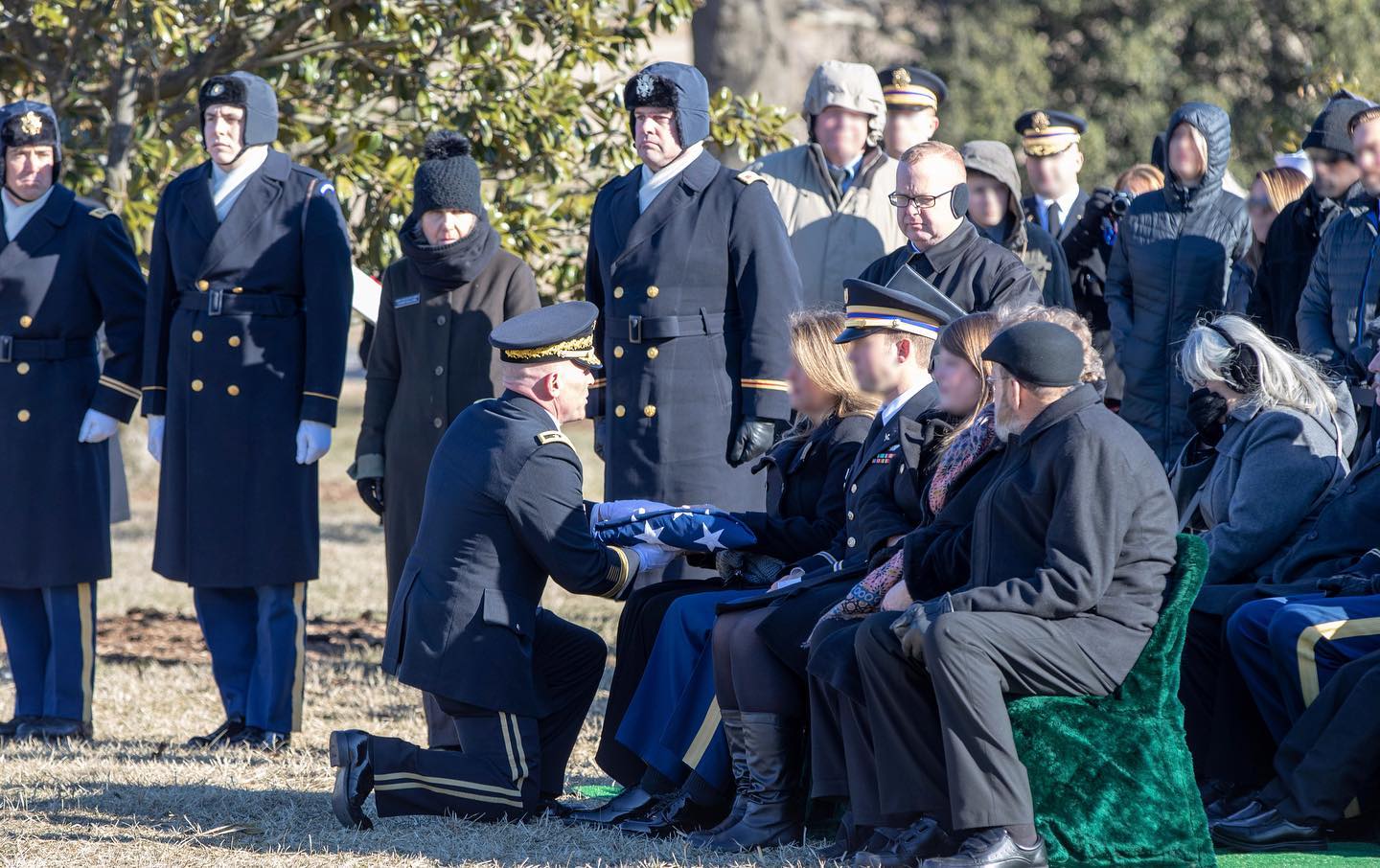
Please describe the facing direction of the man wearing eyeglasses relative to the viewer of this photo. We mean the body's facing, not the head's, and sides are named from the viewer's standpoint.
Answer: facing the viewer and to the left of the viewer

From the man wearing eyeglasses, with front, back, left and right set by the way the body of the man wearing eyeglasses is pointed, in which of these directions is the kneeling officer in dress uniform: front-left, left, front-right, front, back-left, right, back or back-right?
front

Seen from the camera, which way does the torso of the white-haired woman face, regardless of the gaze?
to the viewer's left

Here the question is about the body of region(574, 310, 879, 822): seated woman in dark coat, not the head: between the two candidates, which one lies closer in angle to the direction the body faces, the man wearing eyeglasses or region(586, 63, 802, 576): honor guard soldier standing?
the honor guard soldier standing

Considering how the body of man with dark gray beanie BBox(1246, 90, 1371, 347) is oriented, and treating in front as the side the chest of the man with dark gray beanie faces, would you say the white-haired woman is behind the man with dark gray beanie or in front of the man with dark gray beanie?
in front

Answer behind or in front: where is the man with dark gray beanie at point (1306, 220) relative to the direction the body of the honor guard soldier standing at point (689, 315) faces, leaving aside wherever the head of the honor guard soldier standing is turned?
behind

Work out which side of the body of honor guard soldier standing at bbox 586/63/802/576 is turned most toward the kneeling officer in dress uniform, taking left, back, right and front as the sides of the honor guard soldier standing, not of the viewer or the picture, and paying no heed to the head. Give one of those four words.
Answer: front

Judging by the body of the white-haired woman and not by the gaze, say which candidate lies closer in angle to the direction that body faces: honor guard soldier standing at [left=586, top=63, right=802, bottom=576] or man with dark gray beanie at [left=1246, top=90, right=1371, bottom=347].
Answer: the honor guard soldier standing

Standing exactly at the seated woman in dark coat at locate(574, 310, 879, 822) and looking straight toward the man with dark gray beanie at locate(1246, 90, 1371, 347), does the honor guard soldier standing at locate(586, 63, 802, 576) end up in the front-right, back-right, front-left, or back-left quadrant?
front-left

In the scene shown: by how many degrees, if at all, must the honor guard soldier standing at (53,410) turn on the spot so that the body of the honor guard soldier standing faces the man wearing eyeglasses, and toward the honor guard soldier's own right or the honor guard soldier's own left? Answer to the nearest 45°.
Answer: approximately 90° to the honor guard soldier's own left

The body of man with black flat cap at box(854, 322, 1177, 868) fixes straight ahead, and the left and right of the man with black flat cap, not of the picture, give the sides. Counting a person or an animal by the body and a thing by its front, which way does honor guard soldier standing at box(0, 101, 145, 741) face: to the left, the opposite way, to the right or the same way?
to the left

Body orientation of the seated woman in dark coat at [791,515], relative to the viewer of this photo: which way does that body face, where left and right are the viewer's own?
facing to the left of the viewer

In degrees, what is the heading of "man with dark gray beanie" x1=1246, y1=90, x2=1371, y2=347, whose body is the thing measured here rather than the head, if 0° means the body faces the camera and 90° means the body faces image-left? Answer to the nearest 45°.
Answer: approximately 45°

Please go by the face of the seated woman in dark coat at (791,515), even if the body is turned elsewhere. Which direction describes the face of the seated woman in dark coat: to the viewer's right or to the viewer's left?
to the viewer's left

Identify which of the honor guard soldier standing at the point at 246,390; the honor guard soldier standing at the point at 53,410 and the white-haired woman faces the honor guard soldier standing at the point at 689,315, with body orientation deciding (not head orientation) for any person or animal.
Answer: the white-haired woman

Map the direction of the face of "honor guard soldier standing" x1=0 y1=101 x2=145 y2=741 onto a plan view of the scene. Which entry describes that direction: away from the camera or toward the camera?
toward the camera

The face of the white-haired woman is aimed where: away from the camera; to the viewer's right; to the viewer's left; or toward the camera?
to the viewer's left

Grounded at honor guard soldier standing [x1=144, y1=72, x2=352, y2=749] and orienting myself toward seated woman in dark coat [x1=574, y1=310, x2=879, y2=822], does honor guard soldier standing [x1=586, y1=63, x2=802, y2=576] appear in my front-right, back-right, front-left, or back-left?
front-left

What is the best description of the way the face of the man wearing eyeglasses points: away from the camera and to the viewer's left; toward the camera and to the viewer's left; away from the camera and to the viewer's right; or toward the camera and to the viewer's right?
toward the camera and to the viewer's left

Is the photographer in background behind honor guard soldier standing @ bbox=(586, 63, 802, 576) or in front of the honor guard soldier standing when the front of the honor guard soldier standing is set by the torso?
behind
